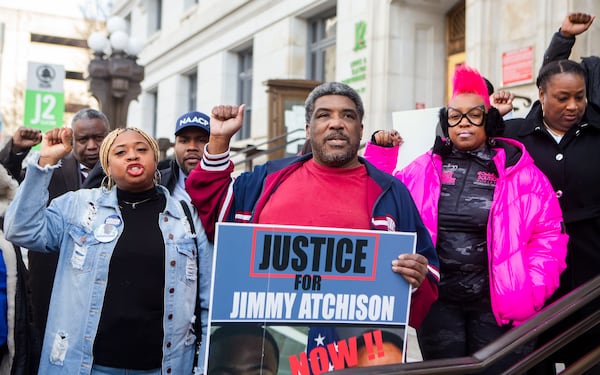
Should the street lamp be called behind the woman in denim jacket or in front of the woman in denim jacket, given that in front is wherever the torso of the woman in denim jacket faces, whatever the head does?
behind

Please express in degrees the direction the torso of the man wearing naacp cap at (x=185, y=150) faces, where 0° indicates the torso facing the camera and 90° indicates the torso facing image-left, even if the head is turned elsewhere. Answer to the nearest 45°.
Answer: approximately 0°

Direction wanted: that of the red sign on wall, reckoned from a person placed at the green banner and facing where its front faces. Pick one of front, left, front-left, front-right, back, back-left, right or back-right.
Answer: front-left

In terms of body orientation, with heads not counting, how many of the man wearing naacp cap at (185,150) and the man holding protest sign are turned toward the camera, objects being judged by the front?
2

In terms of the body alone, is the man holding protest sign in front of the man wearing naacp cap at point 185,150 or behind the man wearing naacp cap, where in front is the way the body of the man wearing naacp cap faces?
in front

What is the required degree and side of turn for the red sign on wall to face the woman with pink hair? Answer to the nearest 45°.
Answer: approximately 45° to its left

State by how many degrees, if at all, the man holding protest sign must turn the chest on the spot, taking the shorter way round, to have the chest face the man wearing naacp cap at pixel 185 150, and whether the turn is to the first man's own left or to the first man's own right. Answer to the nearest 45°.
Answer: approximately 135° to the first man's own right

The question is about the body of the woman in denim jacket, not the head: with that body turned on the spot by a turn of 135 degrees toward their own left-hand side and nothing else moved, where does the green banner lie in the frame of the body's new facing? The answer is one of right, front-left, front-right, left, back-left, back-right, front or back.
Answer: front-left

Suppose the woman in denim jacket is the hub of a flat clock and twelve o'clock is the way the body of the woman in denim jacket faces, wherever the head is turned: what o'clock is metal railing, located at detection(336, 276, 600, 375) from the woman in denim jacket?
The metal railing is roughly at 10 o'clock from the woman in denim jacket.
